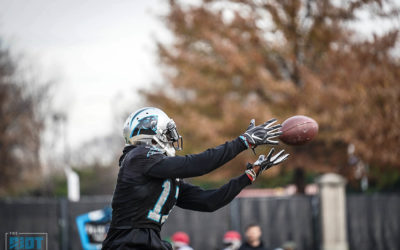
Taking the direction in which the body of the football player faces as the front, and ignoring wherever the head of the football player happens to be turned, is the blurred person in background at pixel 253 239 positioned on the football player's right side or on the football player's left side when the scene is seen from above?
on the football player's left side

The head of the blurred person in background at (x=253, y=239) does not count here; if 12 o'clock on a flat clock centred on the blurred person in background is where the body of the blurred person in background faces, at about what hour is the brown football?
The brown football is roughly at 12 o'clock from the blurred person in background.

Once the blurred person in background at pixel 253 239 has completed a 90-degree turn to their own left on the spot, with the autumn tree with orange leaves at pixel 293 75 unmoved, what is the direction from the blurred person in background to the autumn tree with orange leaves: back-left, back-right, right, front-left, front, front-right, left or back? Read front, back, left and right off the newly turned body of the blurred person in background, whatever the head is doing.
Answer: left

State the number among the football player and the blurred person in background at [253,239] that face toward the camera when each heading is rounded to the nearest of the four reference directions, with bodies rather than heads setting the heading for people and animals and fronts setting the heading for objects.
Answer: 1

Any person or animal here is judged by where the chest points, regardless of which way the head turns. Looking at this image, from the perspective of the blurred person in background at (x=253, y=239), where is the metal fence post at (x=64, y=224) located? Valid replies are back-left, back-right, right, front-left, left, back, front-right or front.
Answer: back-right

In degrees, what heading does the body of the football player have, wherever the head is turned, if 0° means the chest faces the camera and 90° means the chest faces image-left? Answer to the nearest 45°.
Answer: approximately 270°

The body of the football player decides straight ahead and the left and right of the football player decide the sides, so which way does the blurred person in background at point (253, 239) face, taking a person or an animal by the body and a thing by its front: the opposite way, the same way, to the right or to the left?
to the right

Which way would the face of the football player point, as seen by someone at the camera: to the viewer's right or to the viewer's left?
to the viewer's right

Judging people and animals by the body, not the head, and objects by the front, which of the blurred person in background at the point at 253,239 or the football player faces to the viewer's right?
the football player

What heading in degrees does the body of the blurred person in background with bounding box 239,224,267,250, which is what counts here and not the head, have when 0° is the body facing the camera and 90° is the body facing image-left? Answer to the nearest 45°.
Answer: approximately 0°
